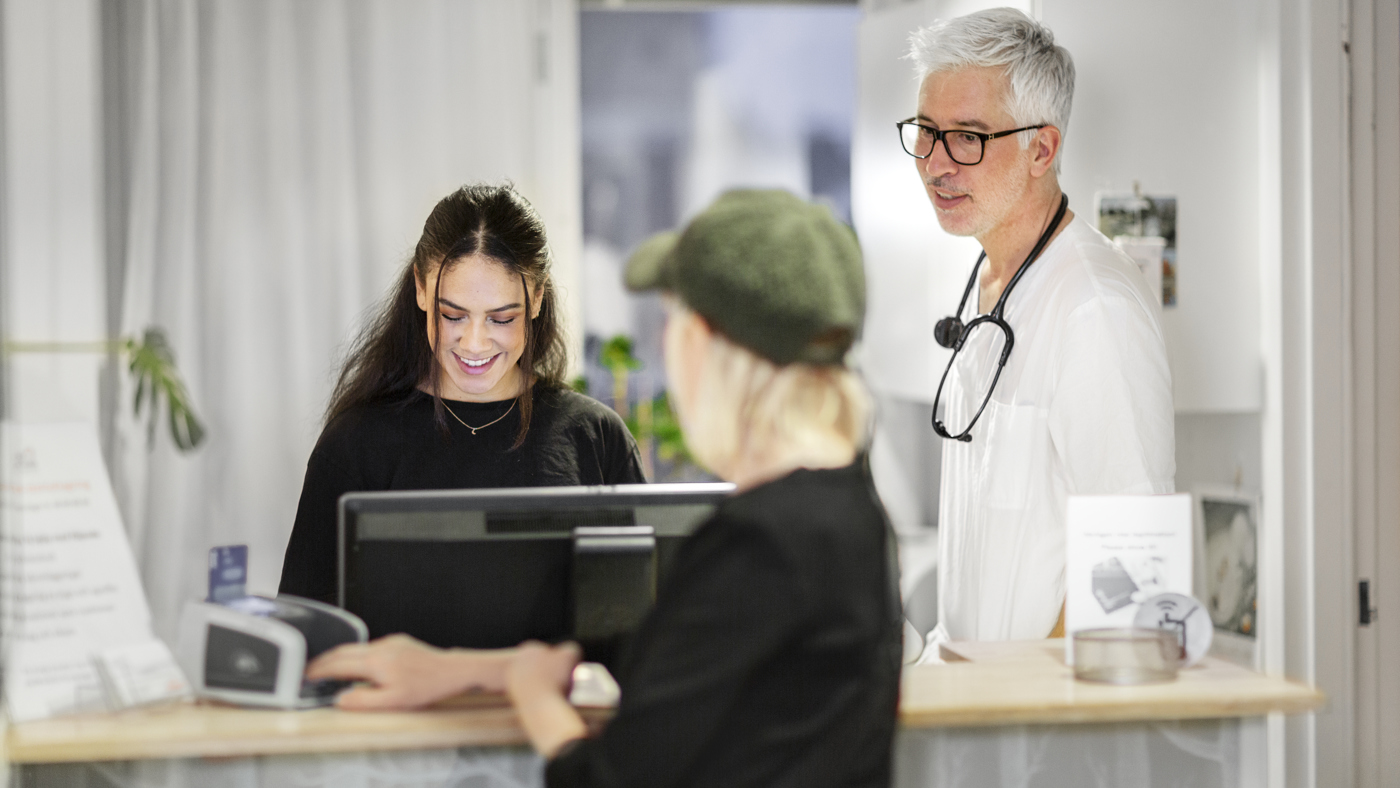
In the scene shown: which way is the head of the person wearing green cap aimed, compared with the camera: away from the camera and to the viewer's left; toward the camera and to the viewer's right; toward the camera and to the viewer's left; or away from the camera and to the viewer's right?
away from the camera and to the viewer's left

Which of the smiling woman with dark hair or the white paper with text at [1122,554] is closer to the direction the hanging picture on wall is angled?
the white paper with text

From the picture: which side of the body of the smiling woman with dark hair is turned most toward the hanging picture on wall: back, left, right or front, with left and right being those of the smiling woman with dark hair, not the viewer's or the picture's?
left

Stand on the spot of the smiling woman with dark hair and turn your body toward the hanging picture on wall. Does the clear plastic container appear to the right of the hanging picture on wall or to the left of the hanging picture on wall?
right

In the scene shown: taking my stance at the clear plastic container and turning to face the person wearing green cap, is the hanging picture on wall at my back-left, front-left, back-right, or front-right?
back-right

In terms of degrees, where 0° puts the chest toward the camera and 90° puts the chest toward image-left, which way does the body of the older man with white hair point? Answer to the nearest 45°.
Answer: approximately 45°

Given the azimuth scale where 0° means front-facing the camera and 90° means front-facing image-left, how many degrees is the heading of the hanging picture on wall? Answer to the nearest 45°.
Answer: approximately 0°

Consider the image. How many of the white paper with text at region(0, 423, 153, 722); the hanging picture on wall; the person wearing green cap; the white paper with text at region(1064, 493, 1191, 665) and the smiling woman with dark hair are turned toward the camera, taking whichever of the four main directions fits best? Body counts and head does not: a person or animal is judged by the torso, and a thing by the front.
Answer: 4

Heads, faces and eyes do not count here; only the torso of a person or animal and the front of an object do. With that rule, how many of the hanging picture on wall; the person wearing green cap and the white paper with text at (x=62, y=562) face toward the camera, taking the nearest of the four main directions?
2
